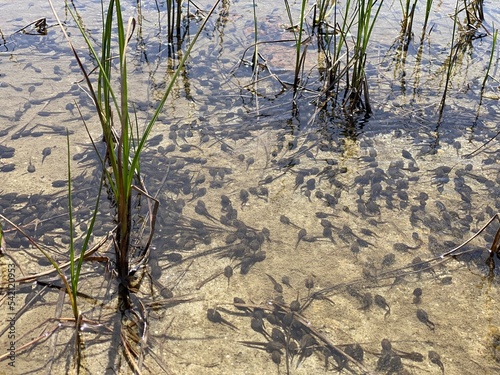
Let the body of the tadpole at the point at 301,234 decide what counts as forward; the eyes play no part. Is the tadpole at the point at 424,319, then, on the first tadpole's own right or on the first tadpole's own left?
on the first tadpole's own right

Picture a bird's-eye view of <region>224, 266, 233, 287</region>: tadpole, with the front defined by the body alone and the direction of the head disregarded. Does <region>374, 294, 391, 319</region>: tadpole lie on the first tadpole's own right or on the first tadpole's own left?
on the first tadpole's own right

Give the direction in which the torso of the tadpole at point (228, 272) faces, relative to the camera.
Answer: away from the camera

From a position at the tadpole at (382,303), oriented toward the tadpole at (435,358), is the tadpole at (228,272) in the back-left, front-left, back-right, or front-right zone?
back-right

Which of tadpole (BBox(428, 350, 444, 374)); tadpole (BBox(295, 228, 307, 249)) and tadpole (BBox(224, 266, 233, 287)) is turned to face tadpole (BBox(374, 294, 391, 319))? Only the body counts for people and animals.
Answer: tadpole (BBox(428, 350, 444, 374))

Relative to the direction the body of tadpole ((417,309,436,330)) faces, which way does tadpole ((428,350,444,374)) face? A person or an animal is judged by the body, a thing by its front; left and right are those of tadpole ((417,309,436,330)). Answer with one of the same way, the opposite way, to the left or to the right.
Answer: the same way

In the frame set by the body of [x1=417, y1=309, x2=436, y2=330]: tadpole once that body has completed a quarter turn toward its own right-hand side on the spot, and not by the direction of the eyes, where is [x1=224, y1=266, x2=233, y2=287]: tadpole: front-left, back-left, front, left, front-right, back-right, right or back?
back-left

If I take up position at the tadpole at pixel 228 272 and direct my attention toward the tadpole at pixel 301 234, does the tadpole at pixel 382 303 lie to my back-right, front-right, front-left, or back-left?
front-right

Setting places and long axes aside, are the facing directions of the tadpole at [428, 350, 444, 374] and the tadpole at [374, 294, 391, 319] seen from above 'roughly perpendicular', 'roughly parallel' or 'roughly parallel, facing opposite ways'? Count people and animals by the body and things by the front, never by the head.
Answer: roughly parallel

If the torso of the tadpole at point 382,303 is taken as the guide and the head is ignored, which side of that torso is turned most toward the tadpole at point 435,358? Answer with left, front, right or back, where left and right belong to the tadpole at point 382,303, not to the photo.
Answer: back
